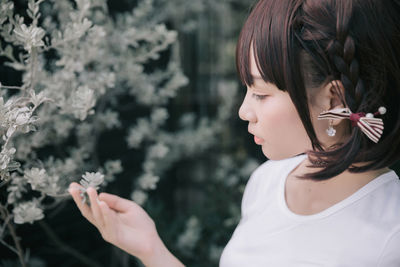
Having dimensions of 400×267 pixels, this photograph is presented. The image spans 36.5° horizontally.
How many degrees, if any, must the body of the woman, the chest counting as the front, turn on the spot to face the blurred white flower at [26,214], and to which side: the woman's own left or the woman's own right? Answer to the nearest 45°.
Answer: approximately 45° to the woman's own right

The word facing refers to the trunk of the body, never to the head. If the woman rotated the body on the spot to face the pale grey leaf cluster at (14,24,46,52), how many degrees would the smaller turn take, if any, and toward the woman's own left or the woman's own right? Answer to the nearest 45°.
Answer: approximately 45° to the woman's own right

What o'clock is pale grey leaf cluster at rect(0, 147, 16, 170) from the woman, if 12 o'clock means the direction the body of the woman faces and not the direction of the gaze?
The pale grey leaf cluster is roughly at 1 o'clock from the woman.

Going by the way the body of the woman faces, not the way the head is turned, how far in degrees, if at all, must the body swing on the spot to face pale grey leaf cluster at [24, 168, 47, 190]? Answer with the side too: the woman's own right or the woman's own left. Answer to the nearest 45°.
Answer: approximately 45° to the woman's own right

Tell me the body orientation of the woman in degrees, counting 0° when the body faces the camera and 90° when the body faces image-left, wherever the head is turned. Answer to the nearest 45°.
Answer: approximately 45°

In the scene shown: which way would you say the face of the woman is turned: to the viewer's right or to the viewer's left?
to the viewer's left
